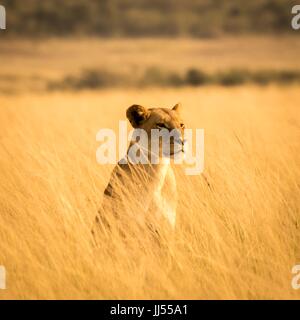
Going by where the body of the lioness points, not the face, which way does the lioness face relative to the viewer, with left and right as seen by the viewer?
facing the viewer and to the right of the viewer
